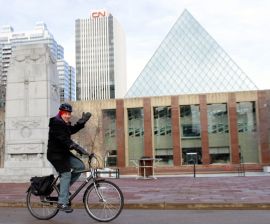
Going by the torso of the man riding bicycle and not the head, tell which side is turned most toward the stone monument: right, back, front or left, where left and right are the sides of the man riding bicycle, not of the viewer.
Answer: left

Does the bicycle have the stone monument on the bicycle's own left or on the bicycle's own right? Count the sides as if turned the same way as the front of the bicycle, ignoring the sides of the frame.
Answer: on the bicycle's own left

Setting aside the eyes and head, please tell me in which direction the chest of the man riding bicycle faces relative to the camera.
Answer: to the viewer's right

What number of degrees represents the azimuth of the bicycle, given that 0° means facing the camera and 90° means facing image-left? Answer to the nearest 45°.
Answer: approximately 270°
